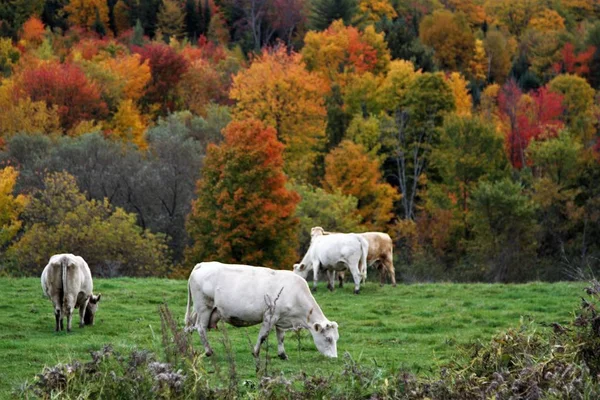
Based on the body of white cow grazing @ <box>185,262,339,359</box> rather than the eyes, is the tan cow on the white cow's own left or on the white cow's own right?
on the white cow's own left

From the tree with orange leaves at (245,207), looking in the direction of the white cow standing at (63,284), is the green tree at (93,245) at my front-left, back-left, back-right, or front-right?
front-right

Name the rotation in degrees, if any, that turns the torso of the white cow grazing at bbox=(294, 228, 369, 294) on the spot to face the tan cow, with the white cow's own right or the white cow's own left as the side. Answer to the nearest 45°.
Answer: approximately 135° to the white cow's own right

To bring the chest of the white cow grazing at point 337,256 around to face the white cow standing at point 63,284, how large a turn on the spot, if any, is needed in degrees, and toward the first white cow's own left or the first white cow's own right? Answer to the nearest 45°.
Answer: approximately 45° to the first white cow's own left

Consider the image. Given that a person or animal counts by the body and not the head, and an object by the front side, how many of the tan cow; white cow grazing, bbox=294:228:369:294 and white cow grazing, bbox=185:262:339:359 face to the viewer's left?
2

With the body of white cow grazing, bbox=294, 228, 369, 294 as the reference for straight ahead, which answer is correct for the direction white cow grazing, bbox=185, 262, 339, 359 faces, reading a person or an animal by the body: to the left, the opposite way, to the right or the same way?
the opposite way

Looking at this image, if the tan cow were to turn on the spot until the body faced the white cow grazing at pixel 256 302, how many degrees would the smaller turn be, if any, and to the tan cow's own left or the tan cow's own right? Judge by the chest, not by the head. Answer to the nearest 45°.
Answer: approximately 90° to the tan cow's own left

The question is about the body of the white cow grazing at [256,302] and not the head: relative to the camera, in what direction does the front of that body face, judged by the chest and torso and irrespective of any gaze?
to the viewer's right

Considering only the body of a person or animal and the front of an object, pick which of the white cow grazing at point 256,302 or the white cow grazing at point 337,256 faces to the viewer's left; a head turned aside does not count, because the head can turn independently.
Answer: the white cow grazing at point 337,256

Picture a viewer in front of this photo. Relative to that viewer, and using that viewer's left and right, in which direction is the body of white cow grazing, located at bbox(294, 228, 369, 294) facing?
facing to the left of the viewer

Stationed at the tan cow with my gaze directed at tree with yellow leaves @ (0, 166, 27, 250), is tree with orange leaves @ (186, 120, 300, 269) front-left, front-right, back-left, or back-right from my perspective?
front-right

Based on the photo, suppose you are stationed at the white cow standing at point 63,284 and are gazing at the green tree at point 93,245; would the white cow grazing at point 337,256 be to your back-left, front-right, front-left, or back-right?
front-right

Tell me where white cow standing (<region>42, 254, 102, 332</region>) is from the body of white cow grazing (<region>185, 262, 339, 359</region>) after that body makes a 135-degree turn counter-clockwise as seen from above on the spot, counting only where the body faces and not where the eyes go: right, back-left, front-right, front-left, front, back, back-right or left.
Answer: front

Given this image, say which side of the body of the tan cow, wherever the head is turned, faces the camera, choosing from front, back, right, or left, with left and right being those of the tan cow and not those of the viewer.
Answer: left

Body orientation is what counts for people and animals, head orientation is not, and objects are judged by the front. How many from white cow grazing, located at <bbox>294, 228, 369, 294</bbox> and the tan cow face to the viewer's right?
0

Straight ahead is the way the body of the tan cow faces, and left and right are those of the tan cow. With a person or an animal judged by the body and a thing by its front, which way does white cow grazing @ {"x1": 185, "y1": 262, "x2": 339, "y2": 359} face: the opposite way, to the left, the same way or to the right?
the opposite way

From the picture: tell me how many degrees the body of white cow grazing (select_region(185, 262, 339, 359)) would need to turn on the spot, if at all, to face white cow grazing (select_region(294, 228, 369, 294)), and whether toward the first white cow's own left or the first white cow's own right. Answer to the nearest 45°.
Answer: approximately 90° to the first white cow's own left
